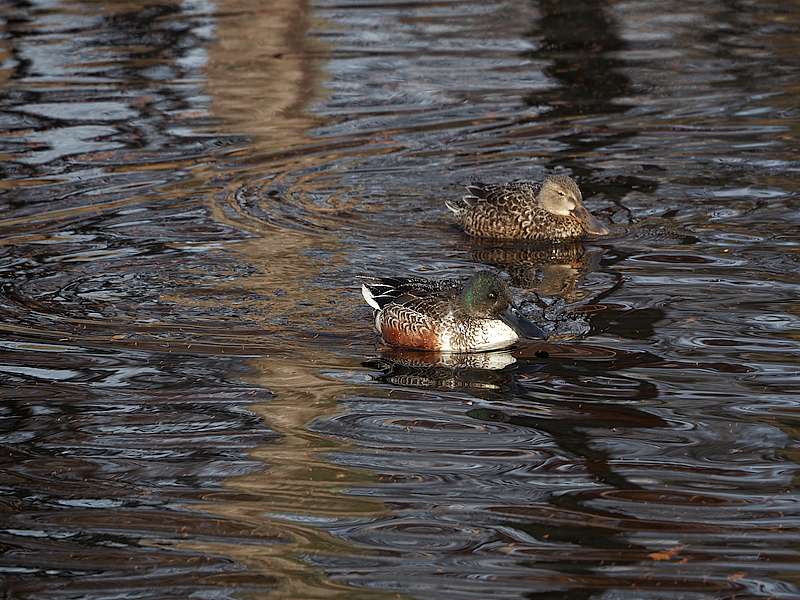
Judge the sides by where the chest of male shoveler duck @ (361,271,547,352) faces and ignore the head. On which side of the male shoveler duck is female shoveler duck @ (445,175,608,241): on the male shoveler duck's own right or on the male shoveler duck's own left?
on the male shoveler duck's own left

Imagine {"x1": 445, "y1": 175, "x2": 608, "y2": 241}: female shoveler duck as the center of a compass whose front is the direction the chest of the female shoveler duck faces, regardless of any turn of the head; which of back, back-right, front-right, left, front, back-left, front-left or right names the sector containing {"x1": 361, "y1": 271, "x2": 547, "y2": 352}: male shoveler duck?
right

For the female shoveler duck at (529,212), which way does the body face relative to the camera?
to the viewer's right
